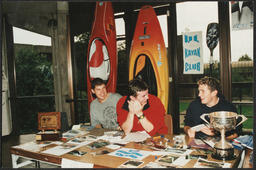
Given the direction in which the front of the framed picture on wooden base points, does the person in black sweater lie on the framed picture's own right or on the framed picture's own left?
on the framed picture's own left

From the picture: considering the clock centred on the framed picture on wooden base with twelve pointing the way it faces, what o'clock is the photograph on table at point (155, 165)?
The photograph on table is roughly at 11 o'clock from the framed picture on wooden base.

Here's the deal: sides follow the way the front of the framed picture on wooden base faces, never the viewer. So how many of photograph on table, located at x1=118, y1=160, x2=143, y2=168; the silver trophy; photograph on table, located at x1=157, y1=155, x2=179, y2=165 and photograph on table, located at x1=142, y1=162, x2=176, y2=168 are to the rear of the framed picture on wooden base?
0

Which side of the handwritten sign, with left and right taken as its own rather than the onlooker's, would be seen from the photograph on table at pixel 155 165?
front

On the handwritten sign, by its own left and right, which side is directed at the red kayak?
right

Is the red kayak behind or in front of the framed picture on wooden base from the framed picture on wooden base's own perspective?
behind

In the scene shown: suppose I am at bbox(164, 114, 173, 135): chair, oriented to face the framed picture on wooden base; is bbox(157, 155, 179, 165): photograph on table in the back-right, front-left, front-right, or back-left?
front-left

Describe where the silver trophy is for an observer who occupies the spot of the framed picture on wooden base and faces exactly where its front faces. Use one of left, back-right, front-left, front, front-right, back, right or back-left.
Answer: front-left

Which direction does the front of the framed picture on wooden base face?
toward the camera

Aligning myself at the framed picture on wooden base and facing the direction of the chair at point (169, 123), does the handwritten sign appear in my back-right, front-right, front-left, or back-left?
front-left

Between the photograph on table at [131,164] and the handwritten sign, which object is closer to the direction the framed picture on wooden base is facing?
the photograph on table

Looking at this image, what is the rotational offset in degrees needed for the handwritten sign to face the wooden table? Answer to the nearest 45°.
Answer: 0° — it already faces it
